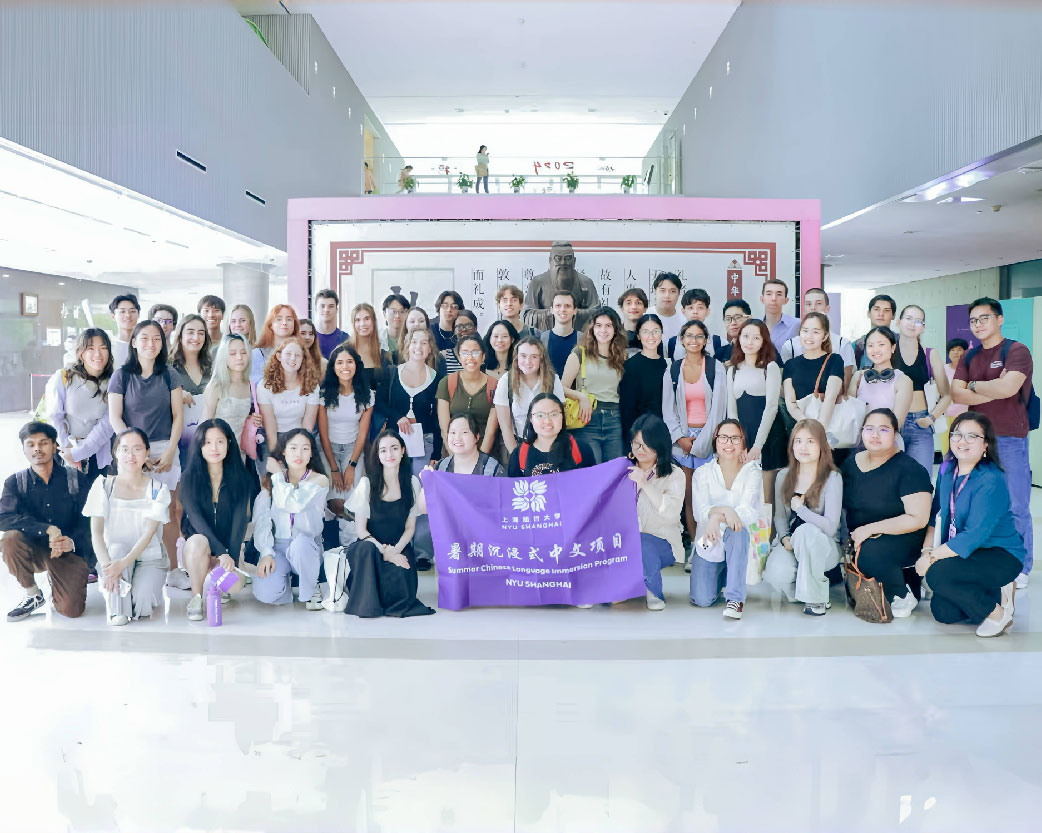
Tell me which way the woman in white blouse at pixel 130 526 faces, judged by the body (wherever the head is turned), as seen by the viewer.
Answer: toward the camera

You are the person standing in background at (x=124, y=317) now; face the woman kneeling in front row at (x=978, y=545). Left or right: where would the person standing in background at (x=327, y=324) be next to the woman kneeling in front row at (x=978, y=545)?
left

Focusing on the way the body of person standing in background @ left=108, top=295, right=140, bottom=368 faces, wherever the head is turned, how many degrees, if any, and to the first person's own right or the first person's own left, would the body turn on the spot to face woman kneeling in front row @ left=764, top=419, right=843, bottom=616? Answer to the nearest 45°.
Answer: approximately 45° to the first person's own left

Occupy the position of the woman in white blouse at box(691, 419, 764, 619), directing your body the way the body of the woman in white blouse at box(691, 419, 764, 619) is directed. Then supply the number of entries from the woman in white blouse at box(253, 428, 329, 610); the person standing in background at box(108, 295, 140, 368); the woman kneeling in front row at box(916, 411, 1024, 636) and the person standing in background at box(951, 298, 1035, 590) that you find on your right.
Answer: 2

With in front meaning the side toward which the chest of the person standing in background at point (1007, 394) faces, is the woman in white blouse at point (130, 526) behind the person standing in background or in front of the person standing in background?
in front

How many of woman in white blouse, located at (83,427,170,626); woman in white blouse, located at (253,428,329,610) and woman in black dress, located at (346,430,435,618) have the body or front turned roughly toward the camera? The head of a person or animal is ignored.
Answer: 3

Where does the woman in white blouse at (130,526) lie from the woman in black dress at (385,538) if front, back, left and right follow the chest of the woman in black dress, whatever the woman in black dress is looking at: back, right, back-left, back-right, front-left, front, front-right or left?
right

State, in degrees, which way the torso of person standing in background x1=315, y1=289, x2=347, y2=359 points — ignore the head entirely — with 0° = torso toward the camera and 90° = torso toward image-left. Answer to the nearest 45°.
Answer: approximately 0°

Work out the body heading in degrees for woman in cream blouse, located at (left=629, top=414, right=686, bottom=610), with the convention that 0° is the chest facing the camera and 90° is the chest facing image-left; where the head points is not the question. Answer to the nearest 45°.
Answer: approximately 45°

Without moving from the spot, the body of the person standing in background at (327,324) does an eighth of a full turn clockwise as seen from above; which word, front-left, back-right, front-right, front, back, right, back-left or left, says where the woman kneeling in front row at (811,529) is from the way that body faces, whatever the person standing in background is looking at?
left

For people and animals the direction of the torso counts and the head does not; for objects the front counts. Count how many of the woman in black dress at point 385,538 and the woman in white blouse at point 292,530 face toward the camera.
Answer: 2

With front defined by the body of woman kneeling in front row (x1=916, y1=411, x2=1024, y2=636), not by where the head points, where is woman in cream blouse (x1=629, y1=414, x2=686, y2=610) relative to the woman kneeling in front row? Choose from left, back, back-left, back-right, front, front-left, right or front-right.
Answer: front-right

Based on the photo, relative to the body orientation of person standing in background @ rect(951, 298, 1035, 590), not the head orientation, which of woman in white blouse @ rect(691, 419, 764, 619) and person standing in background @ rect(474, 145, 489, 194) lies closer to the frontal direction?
the woman in white blouse
